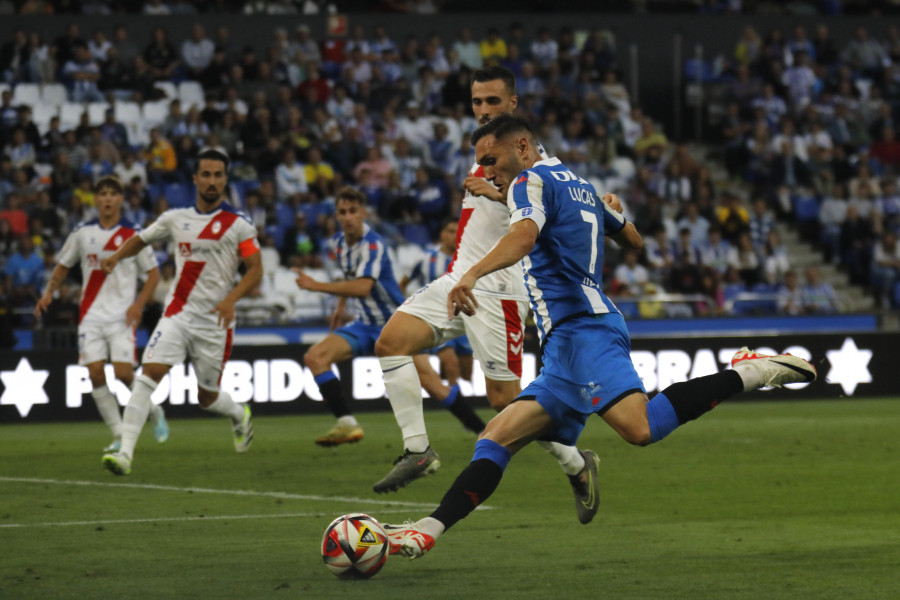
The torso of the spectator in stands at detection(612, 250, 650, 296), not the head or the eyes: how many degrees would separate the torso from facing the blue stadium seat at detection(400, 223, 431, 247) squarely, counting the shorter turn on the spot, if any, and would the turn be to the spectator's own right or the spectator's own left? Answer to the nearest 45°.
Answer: approximately 90° to the spectator's own right

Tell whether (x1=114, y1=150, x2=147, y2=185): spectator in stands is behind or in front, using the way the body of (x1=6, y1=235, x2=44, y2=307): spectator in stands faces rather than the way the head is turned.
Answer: behind

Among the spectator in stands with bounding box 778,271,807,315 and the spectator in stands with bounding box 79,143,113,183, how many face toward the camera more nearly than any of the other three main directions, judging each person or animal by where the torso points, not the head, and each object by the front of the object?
2

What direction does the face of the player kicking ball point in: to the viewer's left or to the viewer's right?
to the viewer's left

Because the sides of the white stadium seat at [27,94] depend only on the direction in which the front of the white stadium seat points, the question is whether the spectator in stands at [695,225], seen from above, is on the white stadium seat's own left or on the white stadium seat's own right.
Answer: on the white stadium seat's own left

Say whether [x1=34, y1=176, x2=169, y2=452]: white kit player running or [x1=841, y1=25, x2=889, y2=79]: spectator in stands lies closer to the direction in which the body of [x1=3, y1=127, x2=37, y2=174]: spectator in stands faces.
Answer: the white kit player running

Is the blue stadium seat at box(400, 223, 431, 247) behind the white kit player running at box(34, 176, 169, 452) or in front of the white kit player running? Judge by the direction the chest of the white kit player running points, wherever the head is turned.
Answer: behind
